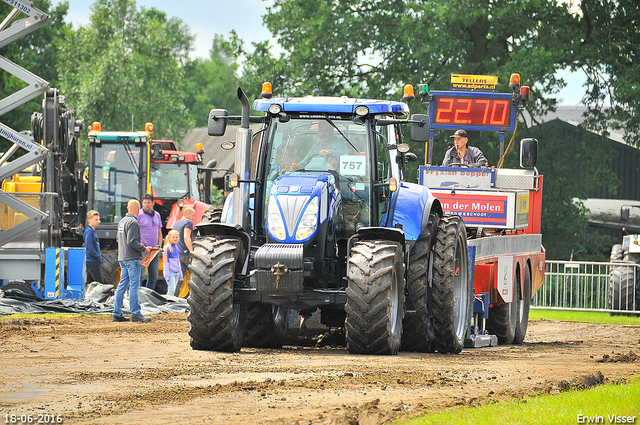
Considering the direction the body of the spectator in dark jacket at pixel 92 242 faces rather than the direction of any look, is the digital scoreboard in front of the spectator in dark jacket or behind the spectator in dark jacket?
in front

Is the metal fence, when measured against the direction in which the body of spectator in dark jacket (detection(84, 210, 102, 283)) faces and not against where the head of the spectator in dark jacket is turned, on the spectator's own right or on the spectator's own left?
on the spectator's own left

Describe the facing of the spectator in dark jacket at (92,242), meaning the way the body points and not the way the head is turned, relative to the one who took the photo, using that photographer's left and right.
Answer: facing the viewer and to the right of the viewer

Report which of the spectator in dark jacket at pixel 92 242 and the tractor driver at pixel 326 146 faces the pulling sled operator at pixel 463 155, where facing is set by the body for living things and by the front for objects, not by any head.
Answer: the spectator in dark jacket

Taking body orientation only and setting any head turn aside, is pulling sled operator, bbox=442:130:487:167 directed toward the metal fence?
no

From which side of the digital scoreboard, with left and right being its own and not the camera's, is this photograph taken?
front

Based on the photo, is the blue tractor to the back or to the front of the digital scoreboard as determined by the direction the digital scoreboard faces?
to the front

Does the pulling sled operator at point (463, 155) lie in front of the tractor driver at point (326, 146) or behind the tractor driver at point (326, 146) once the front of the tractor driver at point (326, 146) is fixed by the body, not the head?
behind

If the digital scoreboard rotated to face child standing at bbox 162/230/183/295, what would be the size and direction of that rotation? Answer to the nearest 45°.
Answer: approximately 90° to its right

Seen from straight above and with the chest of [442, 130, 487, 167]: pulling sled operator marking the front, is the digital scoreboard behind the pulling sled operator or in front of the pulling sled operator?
behind

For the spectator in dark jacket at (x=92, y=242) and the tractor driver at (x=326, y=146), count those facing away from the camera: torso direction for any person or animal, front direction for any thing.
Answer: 0

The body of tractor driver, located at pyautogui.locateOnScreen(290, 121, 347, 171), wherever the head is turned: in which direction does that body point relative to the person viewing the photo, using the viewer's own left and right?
facing the viewer and to the left of the viewer

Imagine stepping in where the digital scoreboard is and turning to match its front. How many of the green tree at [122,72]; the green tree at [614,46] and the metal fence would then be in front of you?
0
